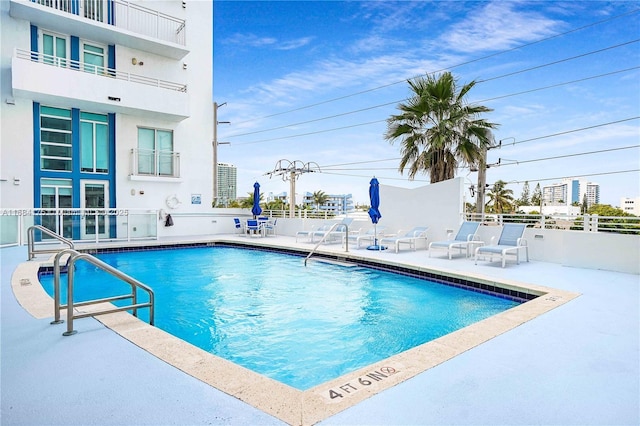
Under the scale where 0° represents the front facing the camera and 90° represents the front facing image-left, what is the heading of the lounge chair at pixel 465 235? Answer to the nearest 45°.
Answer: approximately 45°

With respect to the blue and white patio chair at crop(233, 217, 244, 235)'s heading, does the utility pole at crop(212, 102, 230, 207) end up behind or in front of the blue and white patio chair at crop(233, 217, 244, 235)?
behind

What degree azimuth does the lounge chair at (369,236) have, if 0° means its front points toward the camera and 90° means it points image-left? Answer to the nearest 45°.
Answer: approximately 45°

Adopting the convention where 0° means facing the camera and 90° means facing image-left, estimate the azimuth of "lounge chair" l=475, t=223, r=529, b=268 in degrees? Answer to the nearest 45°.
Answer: approximately 45°

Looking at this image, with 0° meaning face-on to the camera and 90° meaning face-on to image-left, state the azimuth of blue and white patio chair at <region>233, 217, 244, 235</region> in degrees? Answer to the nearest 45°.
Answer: approximately 315°
